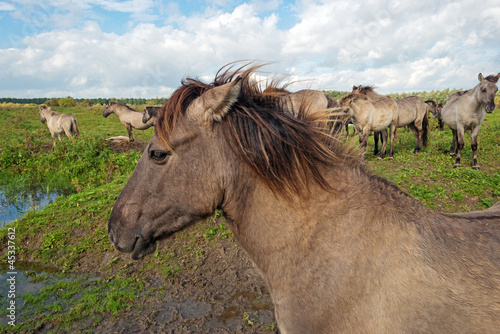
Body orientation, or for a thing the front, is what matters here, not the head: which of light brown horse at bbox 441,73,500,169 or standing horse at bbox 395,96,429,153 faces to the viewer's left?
the standing horse

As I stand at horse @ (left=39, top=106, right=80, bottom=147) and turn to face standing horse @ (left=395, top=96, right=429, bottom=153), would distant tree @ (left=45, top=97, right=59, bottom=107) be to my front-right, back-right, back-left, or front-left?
back-left

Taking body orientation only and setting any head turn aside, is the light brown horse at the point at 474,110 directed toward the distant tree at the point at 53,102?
no

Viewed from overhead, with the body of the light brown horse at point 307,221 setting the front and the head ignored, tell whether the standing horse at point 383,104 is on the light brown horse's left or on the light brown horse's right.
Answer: on the light brown horse's right

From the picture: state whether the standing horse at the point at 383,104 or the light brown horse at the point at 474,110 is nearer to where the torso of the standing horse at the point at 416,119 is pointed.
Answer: the standing horse at the point at 383,104

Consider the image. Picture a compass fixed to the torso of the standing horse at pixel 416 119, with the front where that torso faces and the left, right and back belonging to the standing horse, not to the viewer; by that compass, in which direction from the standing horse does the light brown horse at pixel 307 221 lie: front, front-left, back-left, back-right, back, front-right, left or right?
left

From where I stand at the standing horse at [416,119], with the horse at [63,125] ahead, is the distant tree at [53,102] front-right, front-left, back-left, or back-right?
front-right

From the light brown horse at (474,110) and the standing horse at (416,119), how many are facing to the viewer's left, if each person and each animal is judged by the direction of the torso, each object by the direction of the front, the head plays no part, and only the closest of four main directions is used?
1

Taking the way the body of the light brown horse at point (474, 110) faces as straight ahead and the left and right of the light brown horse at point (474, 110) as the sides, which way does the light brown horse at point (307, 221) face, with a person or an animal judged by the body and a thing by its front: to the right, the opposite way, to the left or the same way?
to the right

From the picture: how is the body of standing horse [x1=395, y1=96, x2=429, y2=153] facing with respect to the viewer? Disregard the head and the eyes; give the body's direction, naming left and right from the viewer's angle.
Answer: facing to the left of the viewer

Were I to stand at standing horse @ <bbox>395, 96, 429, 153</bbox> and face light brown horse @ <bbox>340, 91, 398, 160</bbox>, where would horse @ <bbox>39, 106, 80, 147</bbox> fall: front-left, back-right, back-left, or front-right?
front-right

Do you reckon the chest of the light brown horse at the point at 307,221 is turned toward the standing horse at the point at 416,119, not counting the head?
no

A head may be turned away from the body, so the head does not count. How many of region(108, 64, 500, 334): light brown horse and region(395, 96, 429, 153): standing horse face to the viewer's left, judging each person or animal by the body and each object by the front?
2

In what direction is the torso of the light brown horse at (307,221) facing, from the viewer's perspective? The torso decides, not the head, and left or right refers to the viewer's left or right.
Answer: facing to the left of the viewer
